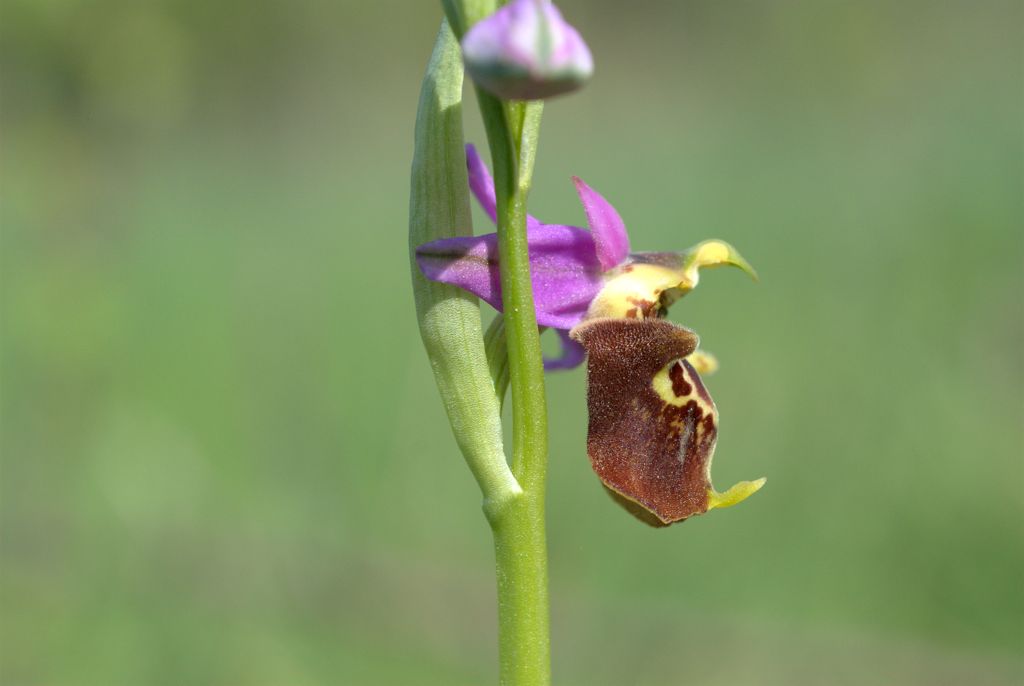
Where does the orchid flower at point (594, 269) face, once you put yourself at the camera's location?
facing to the right of the viewer

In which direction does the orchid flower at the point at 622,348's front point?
to the viewer's right
